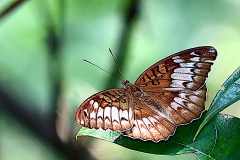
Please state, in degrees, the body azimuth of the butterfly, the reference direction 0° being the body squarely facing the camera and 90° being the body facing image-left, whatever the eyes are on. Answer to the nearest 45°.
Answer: approximately 135°
